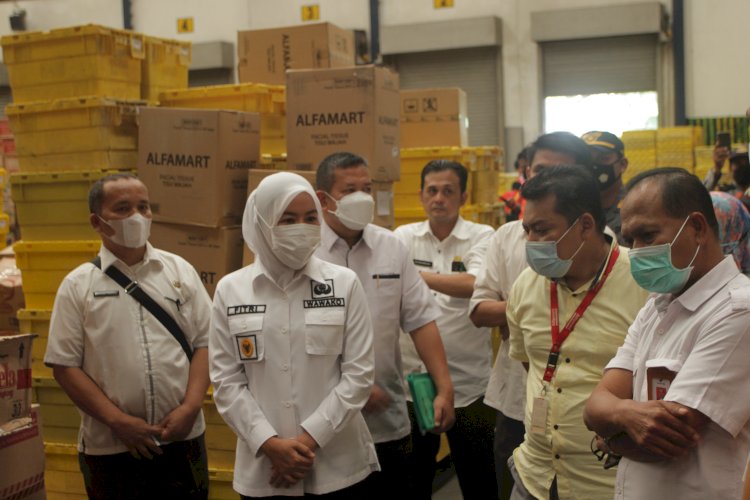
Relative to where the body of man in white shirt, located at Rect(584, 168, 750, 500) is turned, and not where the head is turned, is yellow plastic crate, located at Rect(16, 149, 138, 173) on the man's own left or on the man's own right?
on the man's own right

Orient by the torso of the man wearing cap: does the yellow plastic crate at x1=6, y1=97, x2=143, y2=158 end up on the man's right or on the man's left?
on the man's right

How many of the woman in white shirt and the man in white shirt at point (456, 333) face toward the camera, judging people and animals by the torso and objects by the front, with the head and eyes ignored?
2

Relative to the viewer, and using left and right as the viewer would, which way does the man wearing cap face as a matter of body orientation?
facing the viewer and to the left of the viewer

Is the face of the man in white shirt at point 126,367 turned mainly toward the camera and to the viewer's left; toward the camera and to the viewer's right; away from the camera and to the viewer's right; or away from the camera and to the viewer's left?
toward the camera and to the viewer's right

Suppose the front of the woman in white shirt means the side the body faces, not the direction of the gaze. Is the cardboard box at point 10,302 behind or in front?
behind

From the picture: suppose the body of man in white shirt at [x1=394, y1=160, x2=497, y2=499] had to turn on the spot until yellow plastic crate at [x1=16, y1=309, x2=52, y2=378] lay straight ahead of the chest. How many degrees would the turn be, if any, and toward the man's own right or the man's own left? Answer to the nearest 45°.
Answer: approximately 90° to the man's own right
